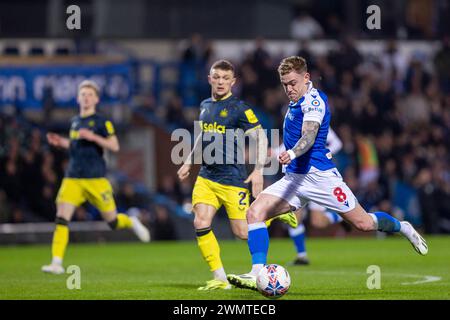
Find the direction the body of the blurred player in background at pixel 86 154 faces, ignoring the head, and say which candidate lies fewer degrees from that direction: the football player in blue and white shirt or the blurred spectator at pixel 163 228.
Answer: the football player in blue and white shirt

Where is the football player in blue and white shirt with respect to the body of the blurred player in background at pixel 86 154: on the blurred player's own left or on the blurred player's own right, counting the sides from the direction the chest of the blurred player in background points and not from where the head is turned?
on the blurred player's own left

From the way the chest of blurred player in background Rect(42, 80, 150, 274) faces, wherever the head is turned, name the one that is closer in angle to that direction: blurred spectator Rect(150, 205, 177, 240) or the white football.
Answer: the white football

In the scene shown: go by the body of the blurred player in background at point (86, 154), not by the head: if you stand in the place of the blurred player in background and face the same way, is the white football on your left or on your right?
on your left
